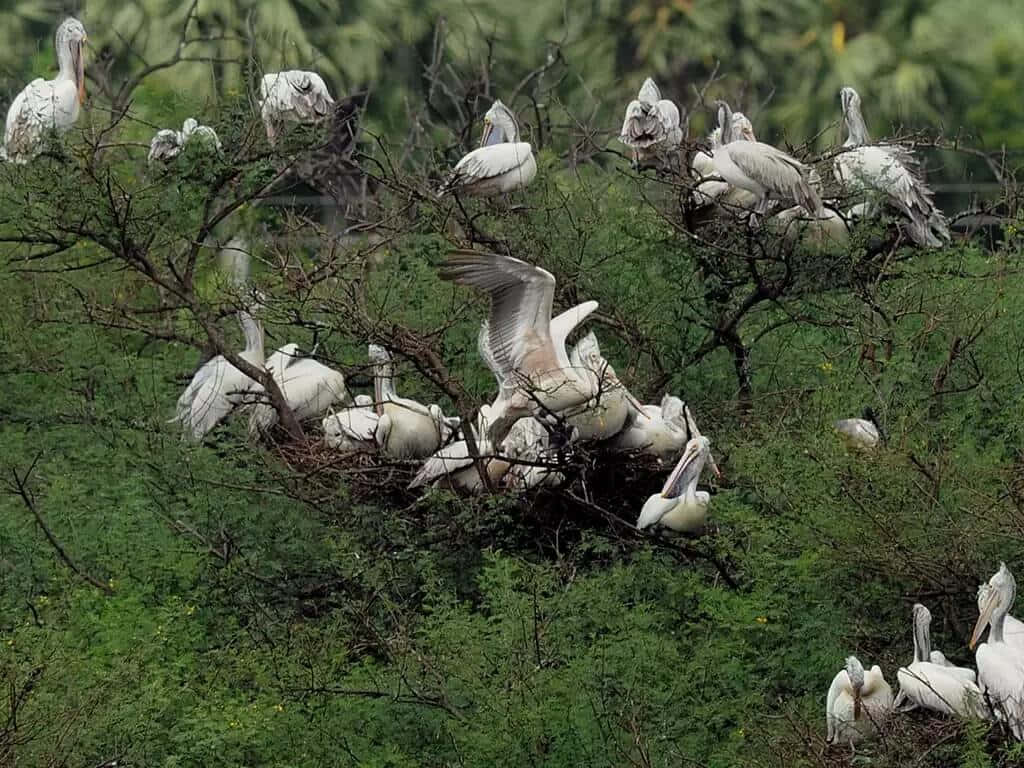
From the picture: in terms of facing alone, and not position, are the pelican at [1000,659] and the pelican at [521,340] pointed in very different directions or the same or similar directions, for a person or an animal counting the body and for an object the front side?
very different directions

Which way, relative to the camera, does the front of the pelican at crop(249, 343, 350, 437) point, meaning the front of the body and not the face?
to the viewer's left

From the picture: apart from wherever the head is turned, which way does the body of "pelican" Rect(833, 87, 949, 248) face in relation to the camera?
to the viewer's left

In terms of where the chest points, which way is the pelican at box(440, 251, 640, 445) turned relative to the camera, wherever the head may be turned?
to the viewer's right

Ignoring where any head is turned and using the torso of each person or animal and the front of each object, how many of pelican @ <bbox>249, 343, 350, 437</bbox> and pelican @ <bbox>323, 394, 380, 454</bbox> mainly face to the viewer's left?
1

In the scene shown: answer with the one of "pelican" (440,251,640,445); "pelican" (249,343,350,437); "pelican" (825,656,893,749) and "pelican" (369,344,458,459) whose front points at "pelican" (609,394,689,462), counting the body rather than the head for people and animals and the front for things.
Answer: "pelican" (440,251,640,445)

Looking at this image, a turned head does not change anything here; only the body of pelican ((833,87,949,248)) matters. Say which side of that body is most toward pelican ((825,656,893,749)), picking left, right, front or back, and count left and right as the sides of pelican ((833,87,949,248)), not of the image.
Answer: left

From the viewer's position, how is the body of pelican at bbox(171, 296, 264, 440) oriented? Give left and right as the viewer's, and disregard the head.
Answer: facing to the right of the viewer

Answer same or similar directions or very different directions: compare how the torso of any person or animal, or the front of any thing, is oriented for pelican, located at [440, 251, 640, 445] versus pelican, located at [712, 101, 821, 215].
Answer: very different directions

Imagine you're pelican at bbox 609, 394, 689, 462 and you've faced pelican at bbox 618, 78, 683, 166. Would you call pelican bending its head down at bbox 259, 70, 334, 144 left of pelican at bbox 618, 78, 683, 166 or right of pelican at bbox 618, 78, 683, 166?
left

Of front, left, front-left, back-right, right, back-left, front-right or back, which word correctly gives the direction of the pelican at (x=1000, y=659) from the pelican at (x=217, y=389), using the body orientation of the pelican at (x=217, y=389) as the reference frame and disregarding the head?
front-right

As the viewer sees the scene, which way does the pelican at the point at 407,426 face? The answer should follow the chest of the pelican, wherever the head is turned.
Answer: to the viewer's left
